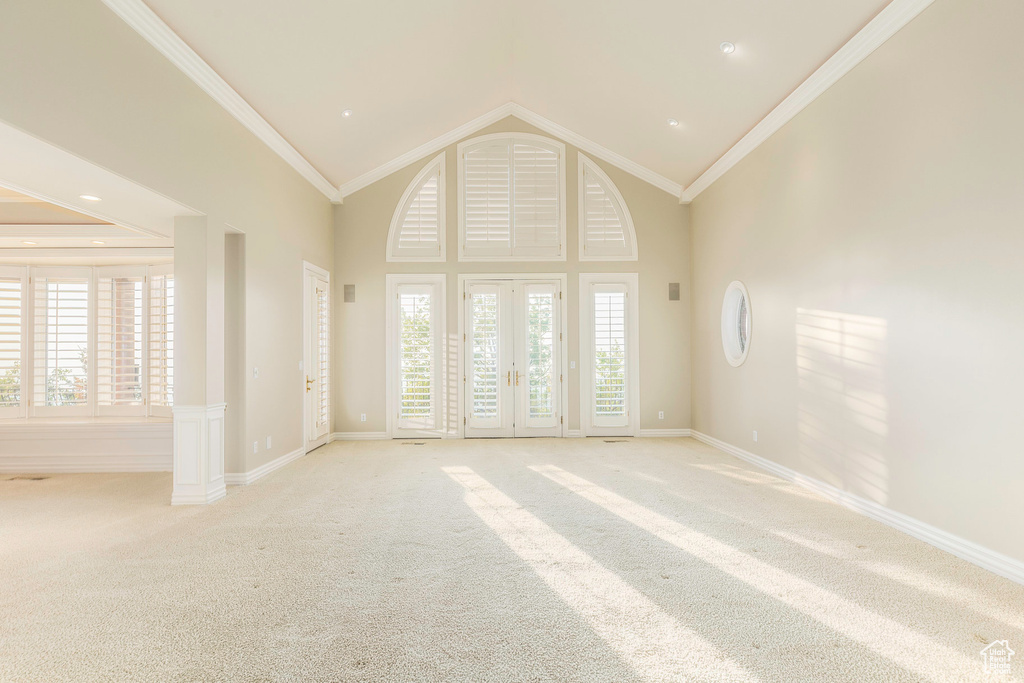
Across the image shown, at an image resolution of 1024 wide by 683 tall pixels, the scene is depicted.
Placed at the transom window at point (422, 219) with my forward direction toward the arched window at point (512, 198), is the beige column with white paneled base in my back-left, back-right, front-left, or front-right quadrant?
back-right

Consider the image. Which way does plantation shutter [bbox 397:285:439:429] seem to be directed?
toward the camera

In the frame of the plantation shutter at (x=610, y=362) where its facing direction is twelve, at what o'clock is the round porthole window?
The round porthole window is roughly at 10 o'clock from the plantation shutter.

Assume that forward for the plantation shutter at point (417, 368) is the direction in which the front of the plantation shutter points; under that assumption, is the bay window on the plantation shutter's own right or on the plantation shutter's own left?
on the plantation shutter's own right

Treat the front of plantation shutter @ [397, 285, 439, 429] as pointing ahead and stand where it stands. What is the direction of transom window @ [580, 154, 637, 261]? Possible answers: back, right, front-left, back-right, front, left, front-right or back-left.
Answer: left

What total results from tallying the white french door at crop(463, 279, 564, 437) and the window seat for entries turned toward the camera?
2

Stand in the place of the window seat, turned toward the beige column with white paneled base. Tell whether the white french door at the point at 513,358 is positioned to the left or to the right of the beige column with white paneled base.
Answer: left

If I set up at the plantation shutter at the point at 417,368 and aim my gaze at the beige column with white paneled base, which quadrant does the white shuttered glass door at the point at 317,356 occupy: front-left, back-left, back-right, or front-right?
front-right

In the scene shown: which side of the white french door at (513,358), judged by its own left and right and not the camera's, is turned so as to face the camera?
front
